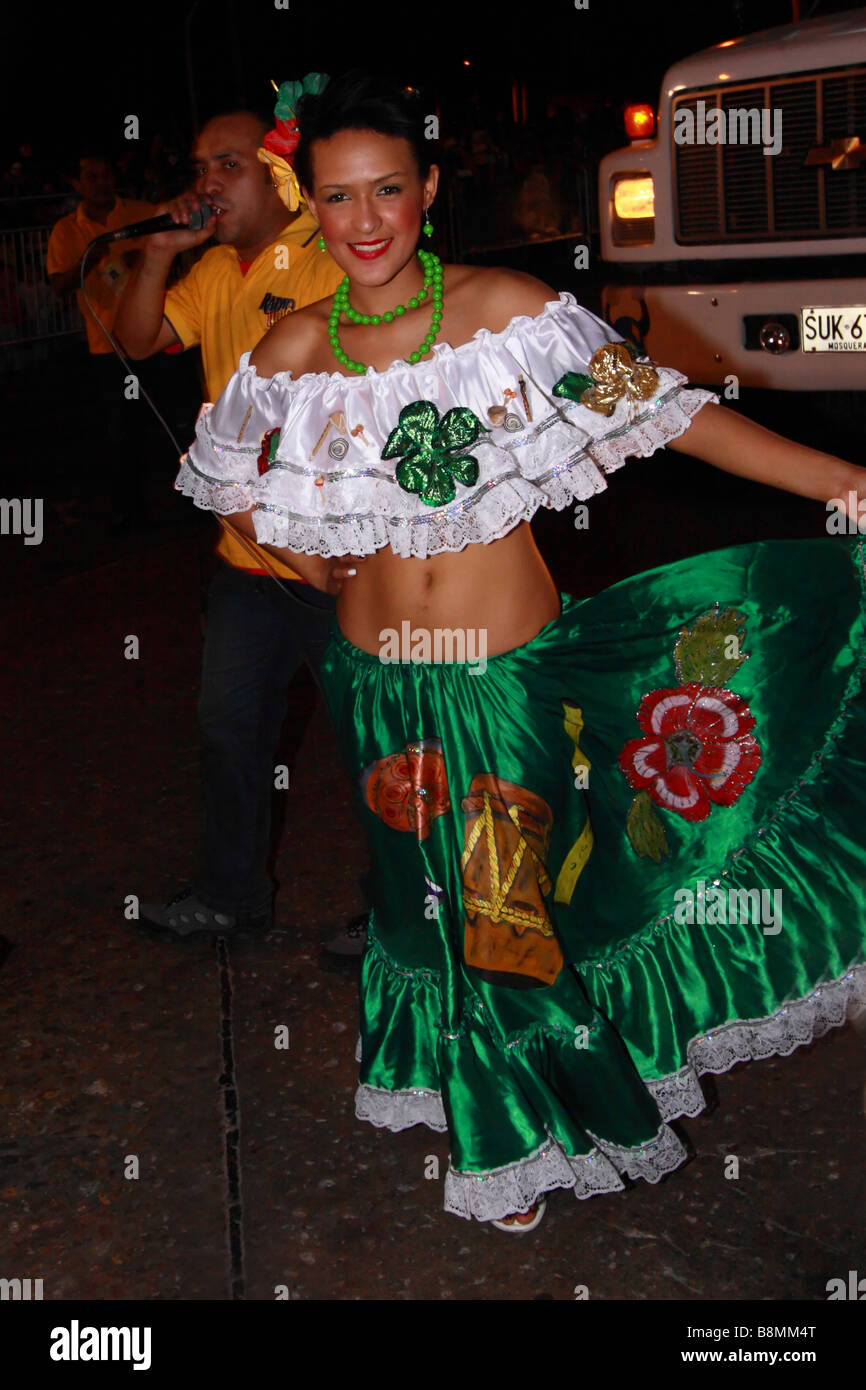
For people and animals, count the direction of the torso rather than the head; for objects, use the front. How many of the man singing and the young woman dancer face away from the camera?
0

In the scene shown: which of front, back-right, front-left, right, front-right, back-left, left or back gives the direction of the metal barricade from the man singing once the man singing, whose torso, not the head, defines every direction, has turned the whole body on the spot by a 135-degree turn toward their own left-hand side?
left
